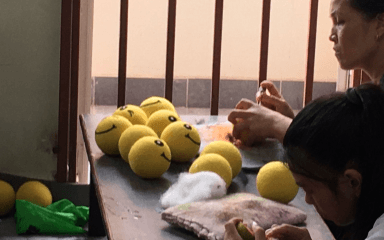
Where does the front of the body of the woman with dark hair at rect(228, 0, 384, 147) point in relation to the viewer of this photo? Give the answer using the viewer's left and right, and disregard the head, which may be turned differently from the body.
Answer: facing to the left of the viewer

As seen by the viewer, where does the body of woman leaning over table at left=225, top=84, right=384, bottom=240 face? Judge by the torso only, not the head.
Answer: to the viewer's left

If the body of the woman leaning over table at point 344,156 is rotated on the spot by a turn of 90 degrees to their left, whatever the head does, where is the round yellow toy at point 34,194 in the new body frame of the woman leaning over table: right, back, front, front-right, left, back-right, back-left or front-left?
back-right

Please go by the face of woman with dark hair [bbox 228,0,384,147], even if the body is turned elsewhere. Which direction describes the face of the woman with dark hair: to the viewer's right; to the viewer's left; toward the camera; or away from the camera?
to the viewer's left
